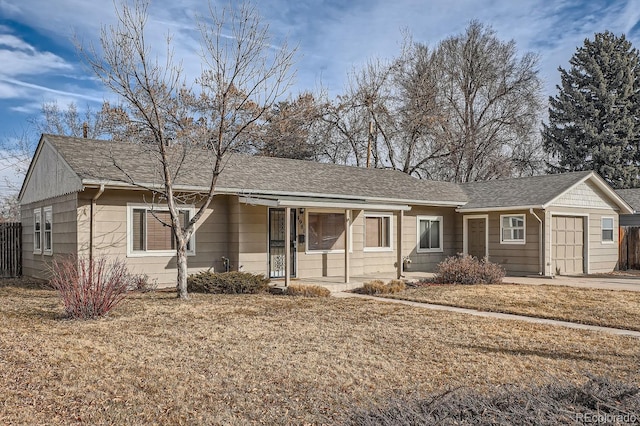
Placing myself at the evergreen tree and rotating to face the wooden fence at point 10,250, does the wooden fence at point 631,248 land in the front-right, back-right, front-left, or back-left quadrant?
front-left

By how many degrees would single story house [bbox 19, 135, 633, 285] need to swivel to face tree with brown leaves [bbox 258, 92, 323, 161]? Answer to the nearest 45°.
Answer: approximately 135° to its left

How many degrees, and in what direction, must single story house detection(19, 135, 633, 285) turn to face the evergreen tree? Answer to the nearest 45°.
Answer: approximately 90° to its left

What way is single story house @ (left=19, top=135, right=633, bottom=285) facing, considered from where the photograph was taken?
facing the viewer and to the right of the viewer

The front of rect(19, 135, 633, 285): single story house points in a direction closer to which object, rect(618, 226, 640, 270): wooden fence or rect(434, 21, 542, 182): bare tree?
the wooden fence

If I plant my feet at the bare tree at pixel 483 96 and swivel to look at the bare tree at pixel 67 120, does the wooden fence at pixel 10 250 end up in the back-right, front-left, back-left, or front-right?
front-left

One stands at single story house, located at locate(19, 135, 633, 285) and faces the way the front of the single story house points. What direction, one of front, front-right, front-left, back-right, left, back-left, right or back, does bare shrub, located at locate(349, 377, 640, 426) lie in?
front-right

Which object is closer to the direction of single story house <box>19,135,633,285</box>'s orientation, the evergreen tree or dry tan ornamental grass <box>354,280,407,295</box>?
the dry tan ornamental grass

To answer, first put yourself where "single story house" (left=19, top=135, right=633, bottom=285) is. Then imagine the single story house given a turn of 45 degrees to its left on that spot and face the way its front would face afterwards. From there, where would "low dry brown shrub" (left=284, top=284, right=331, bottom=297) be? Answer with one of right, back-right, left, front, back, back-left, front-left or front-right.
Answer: right

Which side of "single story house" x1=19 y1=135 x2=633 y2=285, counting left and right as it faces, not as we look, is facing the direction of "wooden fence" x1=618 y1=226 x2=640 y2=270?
left
